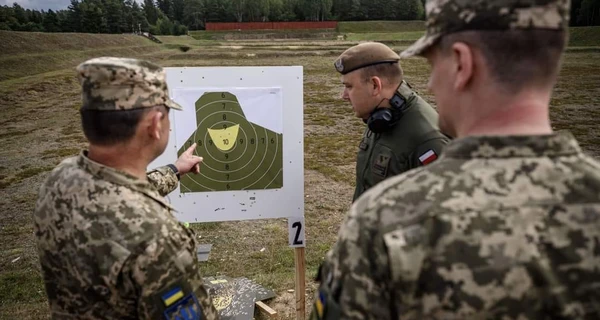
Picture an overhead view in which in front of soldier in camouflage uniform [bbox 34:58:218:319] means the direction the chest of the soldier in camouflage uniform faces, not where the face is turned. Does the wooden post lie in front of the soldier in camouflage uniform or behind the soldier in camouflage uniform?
in front

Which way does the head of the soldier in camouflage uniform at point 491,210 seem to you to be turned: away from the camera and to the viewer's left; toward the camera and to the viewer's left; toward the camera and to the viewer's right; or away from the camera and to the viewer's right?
away from the camera and to the viewer's left

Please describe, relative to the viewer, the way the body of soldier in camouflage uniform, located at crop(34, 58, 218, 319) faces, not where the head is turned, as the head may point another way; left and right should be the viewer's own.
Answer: facing away from the viewer and to the right of the viewer

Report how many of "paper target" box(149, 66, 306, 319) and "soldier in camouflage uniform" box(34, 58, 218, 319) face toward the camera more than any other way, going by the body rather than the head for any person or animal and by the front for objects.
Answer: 1

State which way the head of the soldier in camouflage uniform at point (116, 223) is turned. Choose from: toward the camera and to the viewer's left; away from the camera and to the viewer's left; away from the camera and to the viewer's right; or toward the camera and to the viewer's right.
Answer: away from the camera and to the viewer's right

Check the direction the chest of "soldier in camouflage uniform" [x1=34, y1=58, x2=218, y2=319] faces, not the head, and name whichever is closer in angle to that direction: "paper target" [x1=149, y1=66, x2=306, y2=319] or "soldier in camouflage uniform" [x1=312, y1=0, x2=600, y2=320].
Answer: the paper target

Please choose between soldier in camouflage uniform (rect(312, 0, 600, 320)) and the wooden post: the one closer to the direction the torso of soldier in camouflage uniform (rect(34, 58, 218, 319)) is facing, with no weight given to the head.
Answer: the wooden post

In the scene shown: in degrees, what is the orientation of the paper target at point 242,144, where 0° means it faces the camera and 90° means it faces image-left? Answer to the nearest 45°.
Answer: approximately 0°

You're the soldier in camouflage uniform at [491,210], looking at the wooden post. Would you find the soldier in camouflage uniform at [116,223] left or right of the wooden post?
left
